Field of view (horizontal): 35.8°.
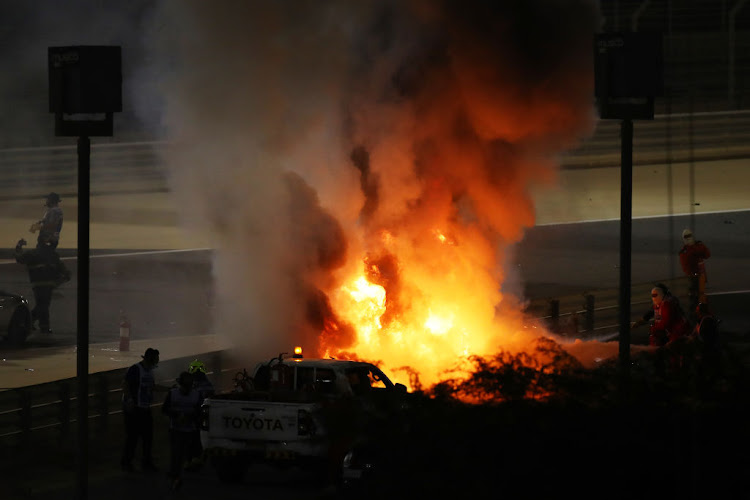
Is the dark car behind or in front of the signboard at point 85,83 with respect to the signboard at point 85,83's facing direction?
behind

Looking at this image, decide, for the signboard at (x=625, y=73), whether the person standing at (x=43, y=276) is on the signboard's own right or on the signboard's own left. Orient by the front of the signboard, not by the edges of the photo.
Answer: on the signboard's own right

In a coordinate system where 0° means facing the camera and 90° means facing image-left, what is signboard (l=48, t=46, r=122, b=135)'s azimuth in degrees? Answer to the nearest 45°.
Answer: approximately 0°

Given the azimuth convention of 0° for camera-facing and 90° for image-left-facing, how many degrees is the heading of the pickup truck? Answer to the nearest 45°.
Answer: approximately 225°

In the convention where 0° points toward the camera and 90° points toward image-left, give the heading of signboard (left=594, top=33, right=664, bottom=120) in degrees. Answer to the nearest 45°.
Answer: approximately 0°

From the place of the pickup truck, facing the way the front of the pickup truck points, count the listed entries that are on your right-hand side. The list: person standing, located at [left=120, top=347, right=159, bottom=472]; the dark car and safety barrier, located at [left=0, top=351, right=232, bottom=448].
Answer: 0

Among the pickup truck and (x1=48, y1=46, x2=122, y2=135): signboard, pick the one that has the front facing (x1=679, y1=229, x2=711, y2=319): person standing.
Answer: the pickup truck

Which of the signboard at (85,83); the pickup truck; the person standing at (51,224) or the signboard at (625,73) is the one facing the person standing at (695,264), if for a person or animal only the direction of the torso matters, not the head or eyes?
the pickup truck
